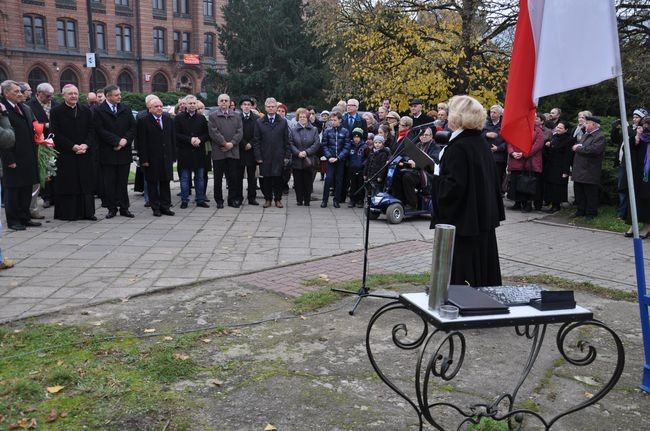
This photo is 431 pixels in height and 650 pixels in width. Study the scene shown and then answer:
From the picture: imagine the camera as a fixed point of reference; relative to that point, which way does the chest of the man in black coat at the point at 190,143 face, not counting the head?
toward the camera

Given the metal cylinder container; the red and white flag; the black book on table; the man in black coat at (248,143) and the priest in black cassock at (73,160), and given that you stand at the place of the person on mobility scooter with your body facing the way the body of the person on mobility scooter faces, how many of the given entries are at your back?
0

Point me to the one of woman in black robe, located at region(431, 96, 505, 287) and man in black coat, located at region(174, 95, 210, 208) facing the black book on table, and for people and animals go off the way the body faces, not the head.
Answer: the man in black coat

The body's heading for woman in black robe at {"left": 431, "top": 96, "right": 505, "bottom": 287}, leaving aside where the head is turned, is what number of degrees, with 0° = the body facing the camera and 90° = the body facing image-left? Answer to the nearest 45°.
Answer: approximately 135°

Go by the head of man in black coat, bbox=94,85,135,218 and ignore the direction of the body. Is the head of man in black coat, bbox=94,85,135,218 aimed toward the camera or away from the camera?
toward the camera

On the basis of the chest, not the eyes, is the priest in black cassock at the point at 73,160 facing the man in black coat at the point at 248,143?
no

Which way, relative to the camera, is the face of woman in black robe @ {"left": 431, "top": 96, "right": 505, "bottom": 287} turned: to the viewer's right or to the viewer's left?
to the viewer's left

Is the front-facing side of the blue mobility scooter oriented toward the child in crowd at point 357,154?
no

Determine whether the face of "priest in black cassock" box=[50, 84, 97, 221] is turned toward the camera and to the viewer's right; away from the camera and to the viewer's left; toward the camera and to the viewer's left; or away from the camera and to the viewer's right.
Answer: toward the camera and to the viewer's right

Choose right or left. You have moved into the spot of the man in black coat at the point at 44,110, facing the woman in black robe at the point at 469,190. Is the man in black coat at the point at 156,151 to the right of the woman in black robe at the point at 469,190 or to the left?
left

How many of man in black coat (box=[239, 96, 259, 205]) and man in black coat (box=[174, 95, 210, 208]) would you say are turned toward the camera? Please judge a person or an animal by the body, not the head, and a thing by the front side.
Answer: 2

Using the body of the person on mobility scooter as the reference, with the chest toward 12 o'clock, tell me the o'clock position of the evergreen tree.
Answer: The evergreen tree is roughly at 4 o'clock from the person on mobility scooter.

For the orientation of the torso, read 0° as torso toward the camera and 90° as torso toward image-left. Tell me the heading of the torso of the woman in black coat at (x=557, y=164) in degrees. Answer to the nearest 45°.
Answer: approximately 45°

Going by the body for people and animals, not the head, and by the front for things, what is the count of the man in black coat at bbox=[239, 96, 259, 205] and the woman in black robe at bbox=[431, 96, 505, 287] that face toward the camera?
1

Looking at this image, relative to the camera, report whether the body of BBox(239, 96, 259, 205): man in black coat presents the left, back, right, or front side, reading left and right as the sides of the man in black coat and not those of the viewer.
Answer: front

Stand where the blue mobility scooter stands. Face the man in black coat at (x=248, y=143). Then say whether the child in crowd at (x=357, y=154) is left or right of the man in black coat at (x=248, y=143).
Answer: right

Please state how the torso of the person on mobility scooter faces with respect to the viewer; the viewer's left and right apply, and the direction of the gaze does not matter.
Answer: facing the viewer and to the left of the viewer

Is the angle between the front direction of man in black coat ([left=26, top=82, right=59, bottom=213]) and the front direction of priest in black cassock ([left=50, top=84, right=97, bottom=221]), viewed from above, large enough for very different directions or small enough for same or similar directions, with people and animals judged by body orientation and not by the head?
same or similar directions

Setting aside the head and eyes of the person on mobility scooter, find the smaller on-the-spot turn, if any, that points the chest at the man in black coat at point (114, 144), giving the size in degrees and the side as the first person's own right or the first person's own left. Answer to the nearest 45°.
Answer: approximately 45° to the first person's own right

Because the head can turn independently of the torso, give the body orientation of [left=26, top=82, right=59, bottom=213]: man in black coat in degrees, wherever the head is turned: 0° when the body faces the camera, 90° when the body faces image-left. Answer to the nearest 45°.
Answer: approximately 315°

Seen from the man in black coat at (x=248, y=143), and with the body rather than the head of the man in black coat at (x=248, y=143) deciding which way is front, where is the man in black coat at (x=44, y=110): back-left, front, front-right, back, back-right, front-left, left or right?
right
